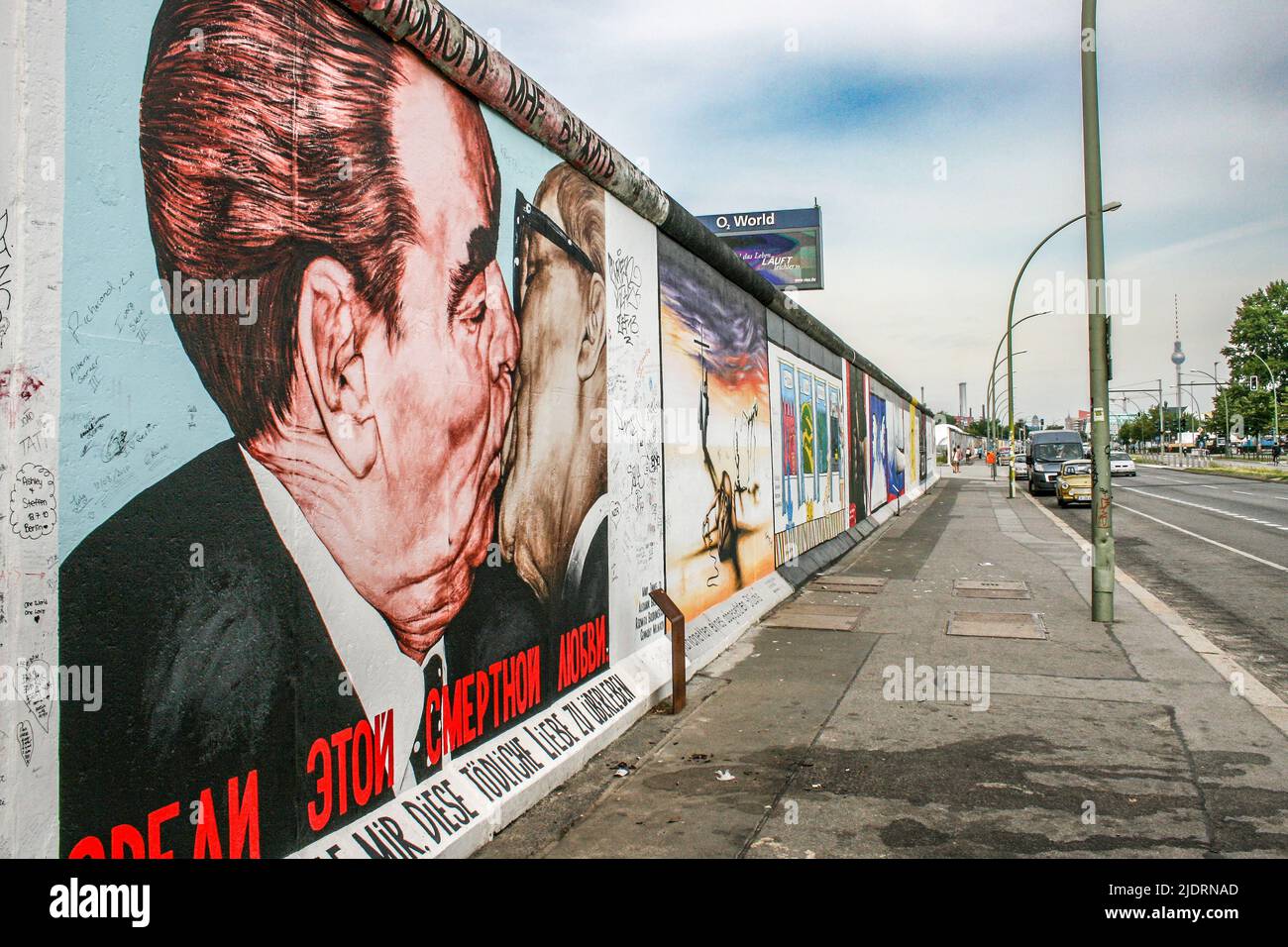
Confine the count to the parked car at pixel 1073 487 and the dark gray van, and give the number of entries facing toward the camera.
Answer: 2

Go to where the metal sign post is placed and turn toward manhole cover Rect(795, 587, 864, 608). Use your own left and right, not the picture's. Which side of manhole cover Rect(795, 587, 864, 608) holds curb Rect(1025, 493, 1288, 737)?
right

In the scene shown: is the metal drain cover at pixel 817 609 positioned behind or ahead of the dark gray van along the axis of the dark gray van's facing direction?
ahead

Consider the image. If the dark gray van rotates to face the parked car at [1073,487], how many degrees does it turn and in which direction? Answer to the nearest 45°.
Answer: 0° — it already faces it

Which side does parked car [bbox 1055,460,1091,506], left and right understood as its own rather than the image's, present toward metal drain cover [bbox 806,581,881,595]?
front

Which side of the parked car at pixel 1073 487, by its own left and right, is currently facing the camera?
front

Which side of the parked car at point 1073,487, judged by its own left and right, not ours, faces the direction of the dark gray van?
back

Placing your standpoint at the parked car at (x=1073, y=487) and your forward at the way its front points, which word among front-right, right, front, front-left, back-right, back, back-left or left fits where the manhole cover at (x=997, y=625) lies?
front

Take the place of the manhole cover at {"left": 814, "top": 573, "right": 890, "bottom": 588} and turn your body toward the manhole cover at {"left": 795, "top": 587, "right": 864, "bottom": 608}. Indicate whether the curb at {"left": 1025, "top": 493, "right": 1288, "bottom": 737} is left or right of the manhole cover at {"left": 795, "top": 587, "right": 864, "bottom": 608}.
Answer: left

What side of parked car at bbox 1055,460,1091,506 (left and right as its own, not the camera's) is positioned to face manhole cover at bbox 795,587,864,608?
front

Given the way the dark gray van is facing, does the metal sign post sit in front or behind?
in front

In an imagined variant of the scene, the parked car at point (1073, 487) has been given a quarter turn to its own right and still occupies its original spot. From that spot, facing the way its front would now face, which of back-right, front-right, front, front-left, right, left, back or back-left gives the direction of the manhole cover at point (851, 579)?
left

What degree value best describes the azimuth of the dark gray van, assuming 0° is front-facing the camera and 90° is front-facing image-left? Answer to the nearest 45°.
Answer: approximately 0°

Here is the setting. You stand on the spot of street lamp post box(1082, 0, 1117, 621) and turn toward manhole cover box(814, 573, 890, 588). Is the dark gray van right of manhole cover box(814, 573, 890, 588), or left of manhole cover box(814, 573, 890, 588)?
right

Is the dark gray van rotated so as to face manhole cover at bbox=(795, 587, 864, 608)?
yes

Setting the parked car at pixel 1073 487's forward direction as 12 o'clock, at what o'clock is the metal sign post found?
The metal sign post is roughly at 12 o'clock from the parked car.
